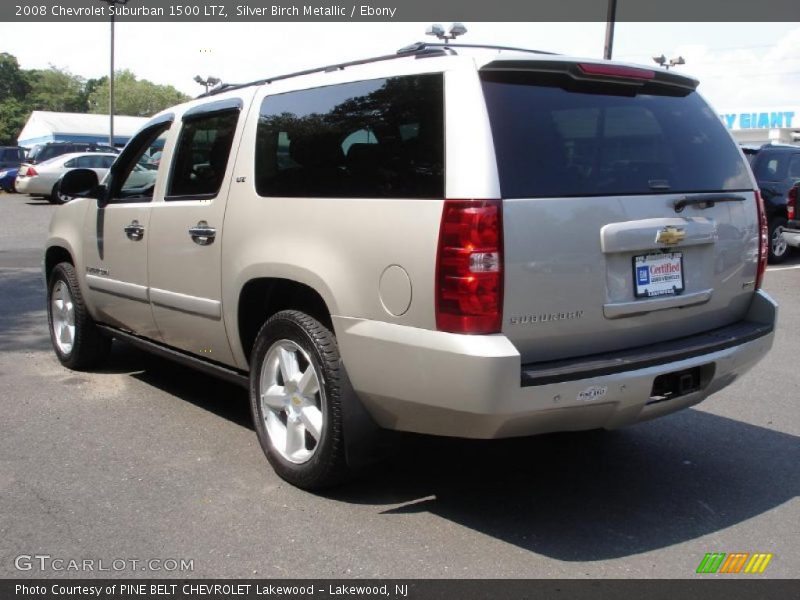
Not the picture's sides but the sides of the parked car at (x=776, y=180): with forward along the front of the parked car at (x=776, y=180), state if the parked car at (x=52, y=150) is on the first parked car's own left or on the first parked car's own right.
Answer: on the first parked car's own left

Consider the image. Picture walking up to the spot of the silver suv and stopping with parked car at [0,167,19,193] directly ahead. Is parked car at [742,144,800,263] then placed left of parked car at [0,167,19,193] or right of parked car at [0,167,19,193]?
right

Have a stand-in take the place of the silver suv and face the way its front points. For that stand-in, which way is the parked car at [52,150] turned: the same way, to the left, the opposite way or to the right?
to the right

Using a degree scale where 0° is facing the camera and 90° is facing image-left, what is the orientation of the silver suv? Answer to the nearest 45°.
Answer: approximately 135°

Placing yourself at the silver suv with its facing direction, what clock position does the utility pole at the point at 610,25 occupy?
The utility pole is roughly at 2 o'clock from the silver suv.

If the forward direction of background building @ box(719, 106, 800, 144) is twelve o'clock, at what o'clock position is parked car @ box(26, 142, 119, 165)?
The parked car is roughly at 2 o'clock from the background building.

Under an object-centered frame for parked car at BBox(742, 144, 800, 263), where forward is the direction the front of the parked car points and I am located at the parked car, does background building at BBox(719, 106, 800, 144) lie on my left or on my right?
on my left

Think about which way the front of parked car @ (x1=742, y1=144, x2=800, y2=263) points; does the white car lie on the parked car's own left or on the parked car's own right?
on the parked car's own left

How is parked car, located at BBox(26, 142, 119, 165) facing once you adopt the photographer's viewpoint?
facing away from the viewer and to the right of the viewer

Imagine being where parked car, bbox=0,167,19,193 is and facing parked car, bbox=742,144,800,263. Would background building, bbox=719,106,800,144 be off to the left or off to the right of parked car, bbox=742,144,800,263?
left

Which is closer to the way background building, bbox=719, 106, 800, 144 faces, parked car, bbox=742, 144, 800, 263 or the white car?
the parked car

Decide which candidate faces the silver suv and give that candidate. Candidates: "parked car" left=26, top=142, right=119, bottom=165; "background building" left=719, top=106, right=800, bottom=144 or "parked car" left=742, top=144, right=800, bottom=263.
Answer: the background building

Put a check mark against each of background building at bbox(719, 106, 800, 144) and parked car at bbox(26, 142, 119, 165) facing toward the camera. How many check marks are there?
1
